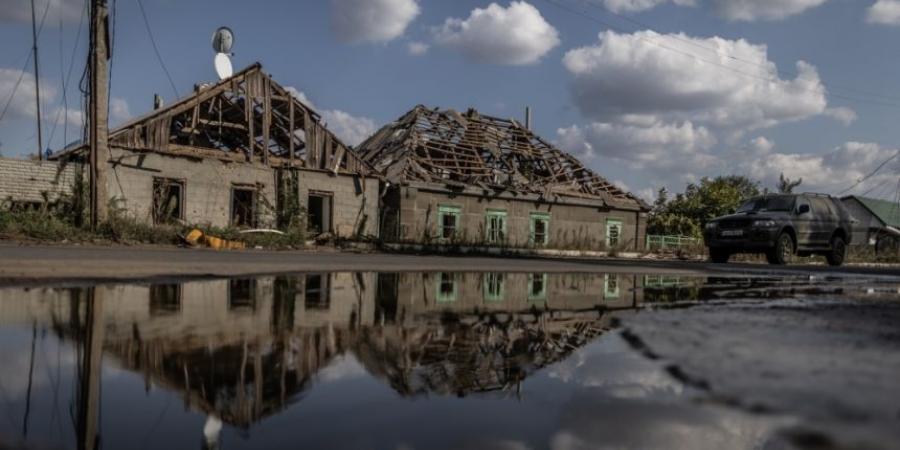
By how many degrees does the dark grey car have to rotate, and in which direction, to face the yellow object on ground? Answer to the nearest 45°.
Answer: approximately 45° to its right

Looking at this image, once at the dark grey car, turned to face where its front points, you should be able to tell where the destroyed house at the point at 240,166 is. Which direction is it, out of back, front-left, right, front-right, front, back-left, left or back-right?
front-right

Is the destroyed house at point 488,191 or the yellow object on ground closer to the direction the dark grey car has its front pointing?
the yellow object on ground

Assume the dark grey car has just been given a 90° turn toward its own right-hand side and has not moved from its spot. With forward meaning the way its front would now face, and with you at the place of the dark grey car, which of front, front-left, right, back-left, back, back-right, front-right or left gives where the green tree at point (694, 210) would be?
front-right

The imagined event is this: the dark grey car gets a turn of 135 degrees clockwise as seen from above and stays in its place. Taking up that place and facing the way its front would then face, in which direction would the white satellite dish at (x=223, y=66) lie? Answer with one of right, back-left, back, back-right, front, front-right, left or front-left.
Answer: left

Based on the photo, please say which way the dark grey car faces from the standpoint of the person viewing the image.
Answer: facing the viewer and to the left of the viewer

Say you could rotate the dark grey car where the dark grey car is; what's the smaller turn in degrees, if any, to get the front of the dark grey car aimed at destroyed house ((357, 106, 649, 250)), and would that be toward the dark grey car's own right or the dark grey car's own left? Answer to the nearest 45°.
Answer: approximately 90° to the dark grey car's own right

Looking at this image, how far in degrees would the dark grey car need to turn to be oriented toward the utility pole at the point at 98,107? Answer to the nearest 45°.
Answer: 0° — it already faces it
